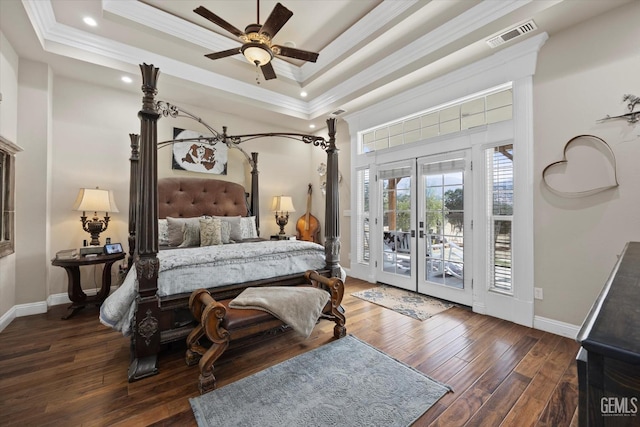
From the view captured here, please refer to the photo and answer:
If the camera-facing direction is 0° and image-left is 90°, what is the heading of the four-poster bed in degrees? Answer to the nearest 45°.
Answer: approximately 315°

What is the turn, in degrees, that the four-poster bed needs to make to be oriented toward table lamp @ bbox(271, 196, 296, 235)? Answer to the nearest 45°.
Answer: approximately 90° to its left

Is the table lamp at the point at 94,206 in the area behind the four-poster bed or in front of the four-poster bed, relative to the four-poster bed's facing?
behind

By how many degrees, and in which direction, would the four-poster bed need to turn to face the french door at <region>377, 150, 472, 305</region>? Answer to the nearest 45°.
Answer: approximately 45° to its left

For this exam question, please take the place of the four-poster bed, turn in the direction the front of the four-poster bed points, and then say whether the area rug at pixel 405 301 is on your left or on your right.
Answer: on your left

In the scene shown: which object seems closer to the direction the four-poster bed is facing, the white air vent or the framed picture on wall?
the white air vent
